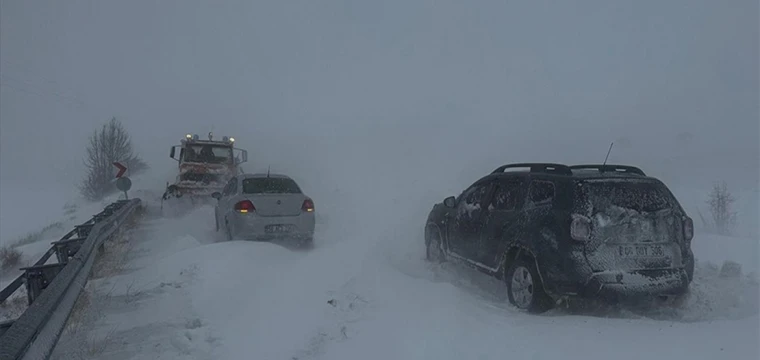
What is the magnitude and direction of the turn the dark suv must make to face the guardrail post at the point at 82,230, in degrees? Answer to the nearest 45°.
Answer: approximately 45° to its left

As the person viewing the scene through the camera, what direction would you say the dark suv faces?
facing away from the viewer and to the left of the viewer

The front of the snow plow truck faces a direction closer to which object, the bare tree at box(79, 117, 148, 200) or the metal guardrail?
the metal guardrail

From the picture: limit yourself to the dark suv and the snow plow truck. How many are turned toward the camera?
1

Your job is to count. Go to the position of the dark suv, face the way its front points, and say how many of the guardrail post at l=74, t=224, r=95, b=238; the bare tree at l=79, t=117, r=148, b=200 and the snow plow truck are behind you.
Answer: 0

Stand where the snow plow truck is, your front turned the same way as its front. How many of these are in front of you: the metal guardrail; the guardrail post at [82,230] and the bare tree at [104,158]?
2

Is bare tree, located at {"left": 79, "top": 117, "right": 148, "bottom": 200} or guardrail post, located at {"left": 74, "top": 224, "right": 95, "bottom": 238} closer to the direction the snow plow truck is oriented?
the guardrail post

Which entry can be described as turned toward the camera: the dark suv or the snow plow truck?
the snow plow truck

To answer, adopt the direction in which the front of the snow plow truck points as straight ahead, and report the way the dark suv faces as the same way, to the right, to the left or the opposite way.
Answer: the opposite way

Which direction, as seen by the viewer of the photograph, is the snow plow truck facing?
facing the viewer

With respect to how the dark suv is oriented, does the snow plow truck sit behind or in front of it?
in front

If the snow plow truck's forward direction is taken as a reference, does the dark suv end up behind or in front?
in front

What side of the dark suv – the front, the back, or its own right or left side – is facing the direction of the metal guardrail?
left

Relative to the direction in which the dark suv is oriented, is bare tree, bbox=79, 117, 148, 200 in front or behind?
in front
